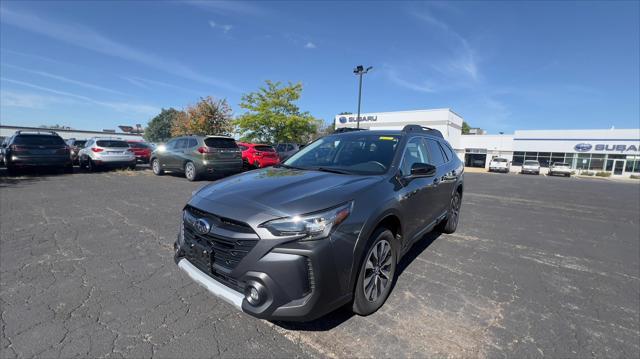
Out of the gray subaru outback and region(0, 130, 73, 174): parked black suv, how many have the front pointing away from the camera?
1

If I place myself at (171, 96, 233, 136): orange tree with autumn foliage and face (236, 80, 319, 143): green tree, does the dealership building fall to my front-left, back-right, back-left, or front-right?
front-left

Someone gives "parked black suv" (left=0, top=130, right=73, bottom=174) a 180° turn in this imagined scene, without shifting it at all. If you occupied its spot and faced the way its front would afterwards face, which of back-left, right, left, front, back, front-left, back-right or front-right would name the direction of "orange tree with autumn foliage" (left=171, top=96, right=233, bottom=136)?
back-left

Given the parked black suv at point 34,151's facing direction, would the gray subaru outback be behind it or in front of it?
behind

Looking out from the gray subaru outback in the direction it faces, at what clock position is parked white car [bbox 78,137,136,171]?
The parked white car is roughly at 3 o'clock from the gray subaru outback.

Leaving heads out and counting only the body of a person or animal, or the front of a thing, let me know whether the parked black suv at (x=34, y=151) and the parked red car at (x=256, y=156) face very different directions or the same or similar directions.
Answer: same or similar directions

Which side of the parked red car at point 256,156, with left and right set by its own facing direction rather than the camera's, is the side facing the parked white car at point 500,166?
right

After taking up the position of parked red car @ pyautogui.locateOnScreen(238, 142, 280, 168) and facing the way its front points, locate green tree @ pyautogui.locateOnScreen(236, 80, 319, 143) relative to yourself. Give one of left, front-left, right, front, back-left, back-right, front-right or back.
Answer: front-right

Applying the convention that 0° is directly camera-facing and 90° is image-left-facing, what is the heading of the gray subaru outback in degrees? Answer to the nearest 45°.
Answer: approximately 45°

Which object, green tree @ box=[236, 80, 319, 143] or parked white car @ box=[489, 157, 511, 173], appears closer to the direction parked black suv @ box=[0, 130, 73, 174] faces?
the green tree

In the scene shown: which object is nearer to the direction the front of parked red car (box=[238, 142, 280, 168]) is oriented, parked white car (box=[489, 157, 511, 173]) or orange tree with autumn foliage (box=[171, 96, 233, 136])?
the orange tree with autumn foliage

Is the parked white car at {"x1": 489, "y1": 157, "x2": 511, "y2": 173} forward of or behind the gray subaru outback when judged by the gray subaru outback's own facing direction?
behind

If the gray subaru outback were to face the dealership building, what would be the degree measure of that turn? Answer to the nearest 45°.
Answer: approximately 180°

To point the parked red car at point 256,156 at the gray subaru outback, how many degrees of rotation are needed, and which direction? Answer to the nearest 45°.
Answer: approximately 135° to its left

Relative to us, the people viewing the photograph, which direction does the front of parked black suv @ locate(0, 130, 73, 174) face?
facing away from the viewer

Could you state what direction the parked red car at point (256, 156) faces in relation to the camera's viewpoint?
facing away from the viewer and to the left of the viewer

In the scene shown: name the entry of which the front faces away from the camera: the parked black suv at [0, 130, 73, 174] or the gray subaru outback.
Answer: the parked black suv
